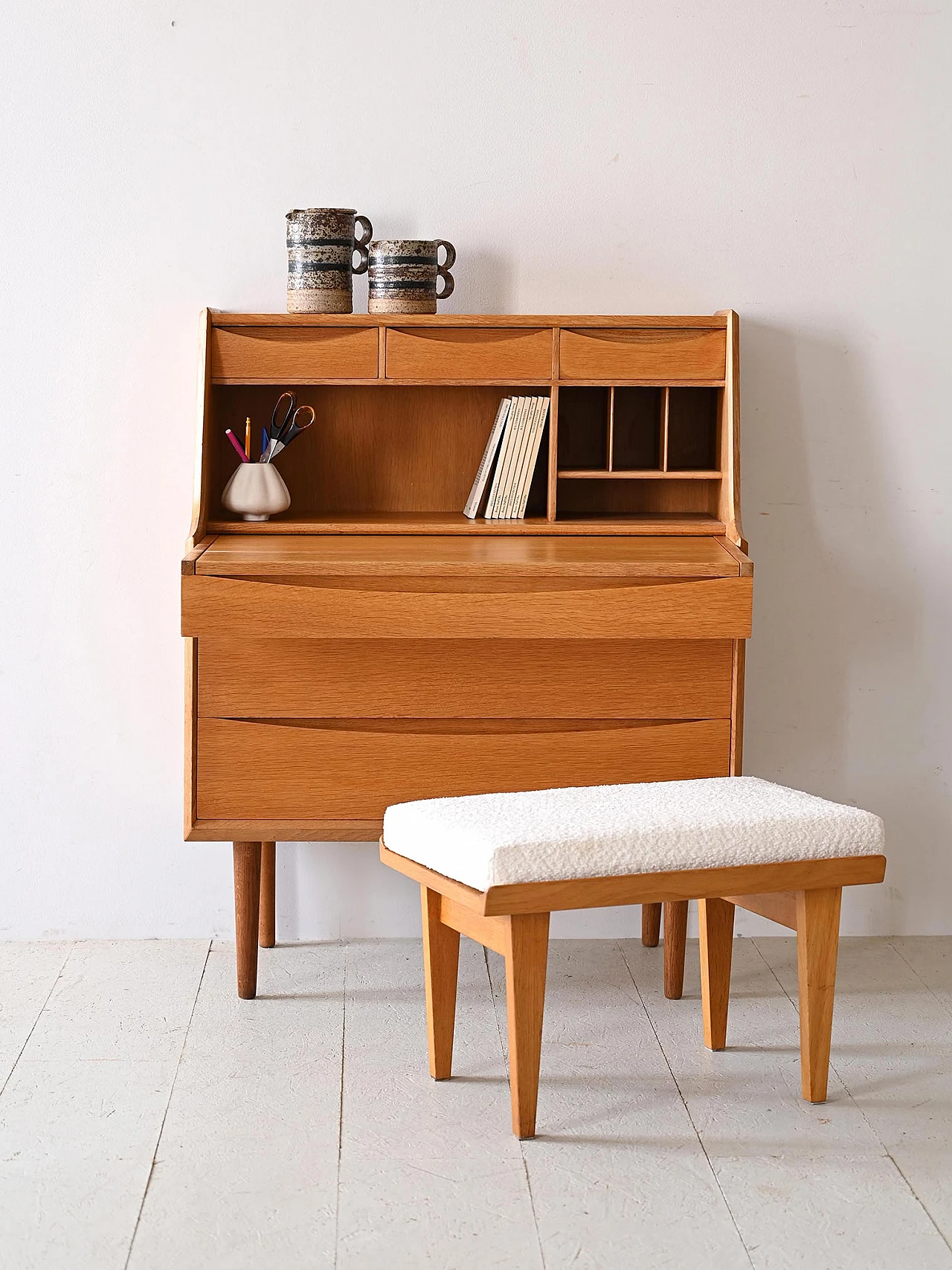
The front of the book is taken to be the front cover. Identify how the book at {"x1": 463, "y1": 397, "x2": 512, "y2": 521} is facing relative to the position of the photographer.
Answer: facing to the right of the viewer

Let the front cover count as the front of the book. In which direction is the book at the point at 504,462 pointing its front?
to the viewer's right

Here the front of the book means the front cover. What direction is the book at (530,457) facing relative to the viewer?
to the viewer's right
